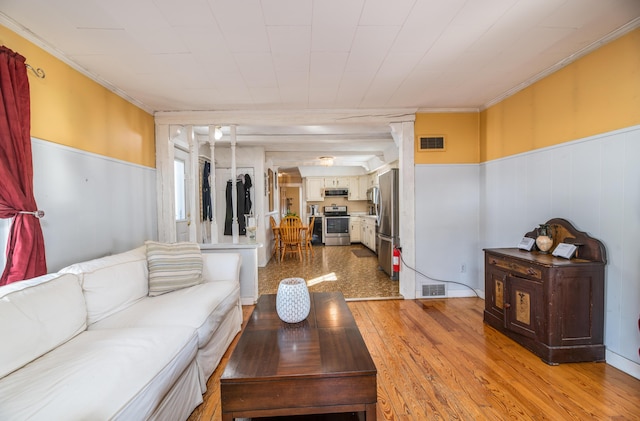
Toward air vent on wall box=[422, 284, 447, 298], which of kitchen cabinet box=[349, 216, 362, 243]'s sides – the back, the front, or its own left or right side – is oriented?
front

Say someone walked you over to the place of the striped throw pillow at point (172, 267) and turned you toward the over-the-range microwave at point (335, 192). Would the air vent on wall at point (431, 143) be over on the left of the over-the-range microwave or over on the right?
right

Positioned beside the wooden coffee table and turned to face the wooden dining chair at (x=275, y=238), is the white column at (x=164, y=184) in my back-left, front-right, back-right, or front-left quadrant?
front-left

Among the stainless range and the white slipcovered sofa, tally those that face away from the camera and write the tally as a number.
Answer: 0

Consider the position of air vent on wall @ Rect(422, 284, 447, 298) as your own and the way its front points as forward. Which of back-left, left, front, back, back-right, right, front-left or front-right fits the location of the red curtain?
front-right

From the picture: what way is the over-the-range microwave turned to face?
toward the camera

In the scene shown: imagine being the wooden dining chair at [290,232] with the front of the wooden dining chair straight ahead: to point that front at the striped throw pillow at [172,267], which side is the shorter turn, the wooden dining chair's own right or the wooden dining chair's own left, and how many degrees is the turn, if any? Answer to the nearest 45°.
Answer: approximately 180°

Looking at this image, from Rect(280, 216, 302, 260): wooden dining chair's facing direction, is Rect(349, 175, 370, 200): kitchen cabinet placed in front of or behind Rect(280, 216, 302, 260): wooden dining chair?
in front

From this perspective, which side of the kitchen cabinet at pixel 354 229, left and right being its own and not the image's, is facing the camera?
front

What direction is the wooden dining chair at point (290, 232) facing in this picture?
away from the camera

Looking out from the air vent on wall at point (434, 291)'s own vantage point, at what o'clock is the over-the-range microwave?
The over-the-range microwave is roughly at 5 o'clock from the air vent on wall.

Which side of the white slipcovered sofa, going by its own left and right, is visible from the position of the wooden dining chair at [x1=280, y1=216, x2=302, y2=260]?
left

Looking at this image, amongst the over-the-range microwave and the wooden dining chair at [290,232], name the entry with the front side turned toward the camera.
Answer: the over-the-range microwave

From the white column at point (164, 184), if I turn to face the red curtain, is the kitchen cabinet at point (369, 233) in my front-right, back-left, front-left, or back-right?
back-left

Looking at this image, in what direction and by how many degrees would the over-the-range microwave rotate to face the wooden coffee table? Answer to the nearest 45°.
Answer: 0° — it already faces it
